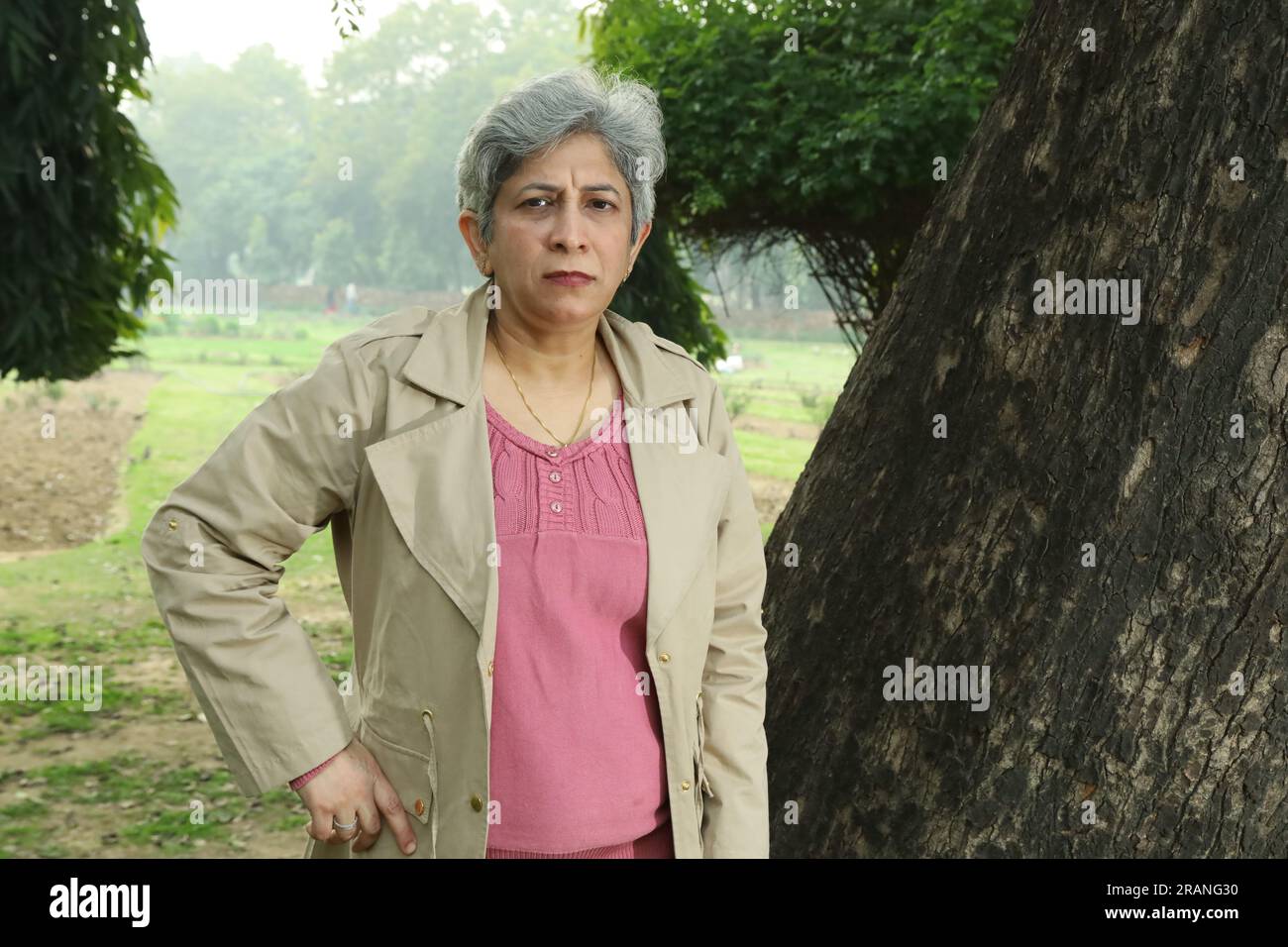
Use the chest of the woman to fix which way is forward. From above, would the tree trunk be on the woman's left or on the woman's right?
on the woman's left

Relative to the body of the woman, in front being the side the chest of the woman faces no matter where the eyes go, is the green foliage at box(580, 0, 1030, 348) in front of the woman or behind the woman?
behind

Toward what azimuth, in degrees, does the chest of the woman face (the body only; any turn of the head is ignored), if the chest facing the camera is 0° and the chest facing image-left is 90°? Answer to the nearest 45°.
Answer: approximately 0°

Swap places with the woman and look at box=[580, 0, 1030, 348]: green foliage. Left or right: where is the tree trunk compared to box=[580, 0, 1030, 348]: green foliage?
right
